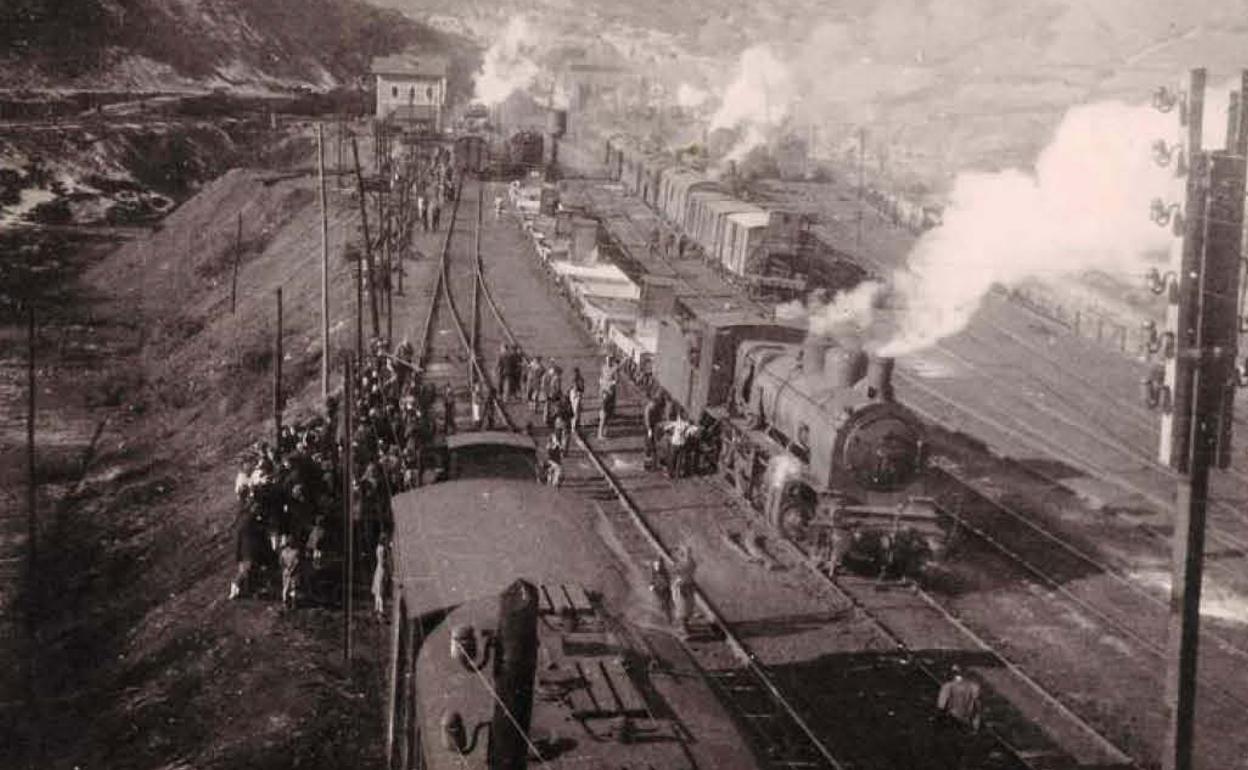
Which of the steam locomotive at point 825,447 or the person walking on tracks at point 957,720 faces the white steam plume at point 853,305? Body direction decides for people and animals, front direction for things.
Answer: the person walking on tracks

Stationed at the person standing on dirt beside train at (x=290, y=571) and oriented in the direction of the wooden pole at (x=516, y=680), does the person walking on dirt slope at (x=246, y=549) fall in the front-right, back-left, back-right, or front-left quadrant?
back-right

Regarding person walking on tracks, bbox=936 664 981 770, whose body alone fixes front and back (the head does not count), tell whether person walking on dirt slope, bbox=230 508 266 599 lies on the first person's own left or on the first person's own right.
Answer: on the first person's own left

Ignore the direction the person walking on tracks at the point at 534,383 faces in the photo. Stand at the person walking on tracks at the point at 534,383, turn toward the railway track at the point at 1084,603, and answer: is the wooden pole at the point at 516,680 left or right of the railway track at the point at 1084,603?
right

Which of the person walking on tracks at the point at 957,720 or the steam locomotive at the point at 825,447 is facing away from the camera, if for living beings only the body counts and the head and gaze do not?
the person walking on tracks

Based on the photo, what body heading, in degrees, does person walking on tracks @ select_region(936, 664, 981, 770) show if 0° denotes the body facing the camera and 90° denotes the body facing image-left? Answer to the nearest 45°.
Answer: approximately 180°
